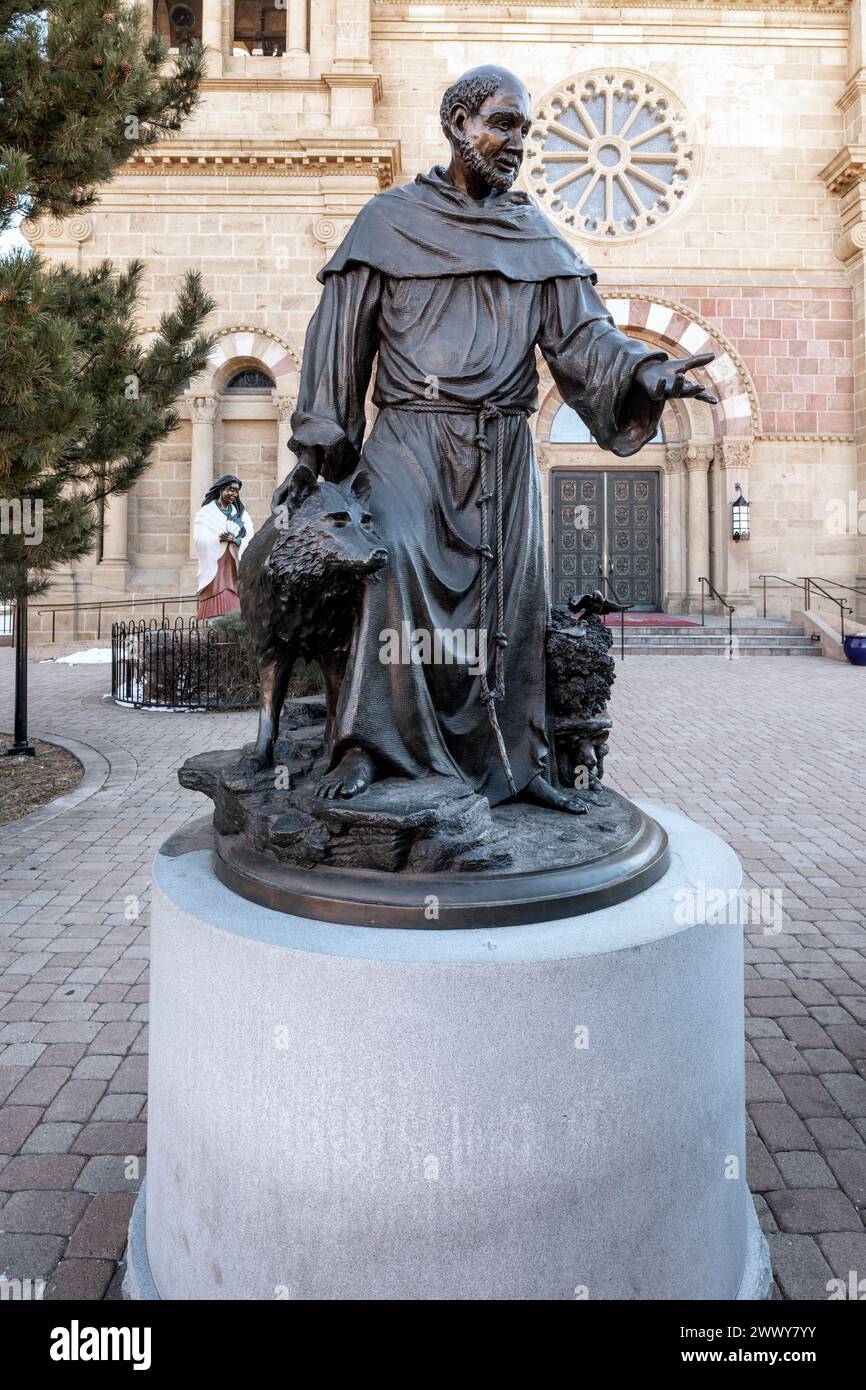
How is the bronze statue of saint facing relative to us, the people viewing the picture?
facing the viewer and to the right of the viewer

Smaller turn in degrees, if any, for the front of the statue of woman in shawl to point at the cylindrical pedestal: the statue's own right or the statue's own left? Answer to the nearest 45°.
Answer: approximately 45° to the statue's own right

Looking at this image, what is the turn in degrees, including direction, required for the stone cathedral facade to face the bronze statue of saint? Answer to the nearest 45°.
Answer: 0° — it already faces it

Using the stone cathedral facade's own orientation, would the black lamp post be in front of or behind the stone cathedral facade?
in front

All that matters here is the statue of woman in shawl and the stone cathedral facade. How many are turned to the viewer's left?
0

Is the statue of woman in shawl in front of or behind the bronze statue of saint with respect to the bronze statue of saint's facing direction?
behind

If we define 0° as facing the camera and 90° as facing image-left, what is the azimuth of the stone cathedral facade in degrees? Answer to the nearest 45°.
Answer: approximately 0°

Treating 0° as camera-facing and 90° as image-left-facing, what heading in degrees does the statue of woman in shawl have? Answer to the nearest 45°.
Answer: approximately 315°
